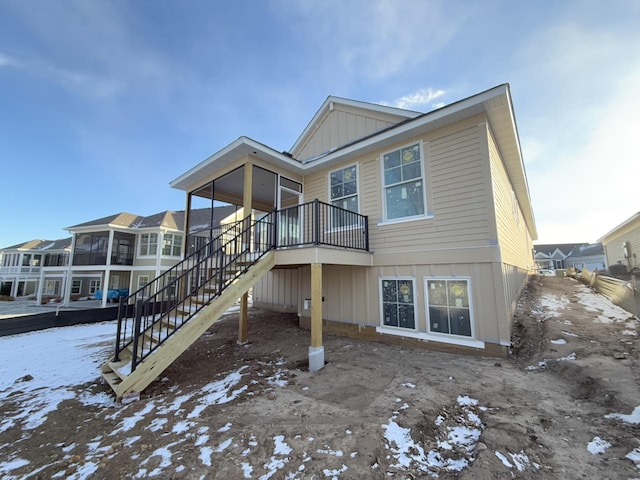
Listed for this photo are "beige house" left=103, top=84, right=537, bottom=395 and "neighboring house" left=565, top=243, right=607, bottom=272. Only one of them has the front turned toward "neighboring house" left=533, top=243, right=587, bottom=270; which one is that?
the beige house

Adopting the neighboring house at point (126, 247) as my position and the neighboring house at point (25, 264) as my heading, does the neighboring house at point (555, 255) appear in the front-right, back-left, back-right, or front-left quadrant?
back-right

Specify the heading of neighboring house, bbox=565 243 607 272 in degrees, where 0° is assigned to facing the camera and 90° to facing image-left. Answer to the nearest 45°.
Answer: approximately 0°

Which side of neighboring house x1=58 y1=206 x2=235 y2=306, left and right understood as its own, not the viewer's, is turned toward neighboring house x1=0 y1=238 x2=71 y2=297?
left

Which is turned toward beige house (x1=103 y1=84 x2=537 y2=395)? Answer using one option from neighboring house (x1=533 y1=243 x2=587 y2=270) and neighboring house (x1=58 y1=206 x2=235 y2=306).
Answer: neighboring house (x1=533 y1=243 x2=587 y2=270)

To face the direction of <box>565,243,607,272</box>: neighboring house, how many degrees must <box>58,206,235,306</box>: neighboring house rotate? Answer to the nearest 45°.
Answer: approximately 45° to its right

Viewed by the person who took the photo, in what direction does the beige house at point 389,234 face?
facing away from the viewer and to the right of the viewer

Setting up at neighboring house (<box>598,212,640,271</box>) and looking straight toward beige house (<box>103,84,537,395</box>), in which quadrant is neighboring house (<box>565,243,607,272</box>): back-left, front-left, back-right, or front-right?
back-right

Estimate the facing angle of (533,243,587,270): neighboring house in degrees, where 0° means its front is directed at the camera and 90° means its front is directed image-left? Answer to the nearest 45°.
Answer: approximately 0°

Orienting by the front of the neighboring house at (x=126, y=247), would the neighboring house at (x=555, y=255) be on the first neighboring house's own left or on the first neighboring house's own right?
on the first neighboring house's own right
